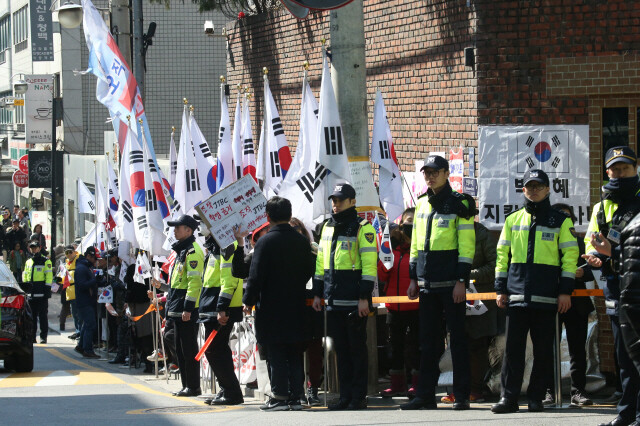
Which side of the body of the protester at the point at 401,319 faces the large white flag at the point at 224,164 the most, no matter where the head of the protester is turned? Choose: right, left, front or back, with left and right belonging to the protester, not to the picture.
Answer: right

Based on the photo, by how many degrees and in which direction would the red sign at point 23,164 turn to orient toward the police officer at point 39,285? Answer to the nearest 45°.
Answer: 0° — it already faces them

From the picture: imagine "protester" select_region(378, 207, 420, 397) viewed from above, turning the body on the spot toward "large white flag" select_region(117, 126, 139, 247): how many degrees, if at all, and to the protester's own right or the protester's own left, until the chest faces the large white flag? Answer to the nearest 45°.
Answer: approximately 90° to the protester's own right

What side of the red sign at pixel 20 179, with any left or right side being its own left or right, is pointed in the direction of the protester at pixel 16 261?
front

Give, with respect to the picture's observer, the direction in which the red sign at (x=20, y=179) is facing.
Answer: facing the viewer

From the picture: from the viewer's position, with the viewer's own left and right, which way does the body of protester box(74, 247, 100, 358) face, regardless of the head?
facing to the right of the viewer

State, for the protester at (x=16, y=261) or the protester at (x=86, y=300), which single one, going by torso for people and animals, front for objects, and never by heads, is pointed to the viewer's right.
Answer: the protester at (x=86, y=300)

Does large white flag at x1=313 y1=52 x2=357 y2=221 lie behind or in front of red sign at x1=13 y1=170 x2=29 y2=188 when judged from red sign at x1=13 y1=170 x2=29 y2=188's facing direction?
in front

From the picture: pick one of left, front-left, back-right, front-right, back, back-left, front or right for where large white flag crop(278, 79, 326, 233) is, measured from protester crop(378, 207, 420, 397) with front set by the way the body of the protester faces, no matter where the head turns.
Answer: right
